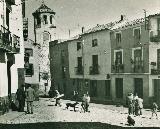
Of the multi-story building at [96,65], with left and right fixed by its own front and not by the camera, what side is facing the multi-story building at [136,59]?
left

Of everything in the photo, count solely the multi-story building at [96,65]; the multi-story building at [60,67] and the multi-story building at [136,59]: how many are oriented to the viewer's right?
0

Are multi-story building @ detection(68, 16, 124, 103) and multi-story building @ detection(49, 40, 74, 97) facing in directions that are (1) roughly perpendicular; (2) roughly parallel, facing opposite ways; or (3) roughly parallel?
roughly parallel

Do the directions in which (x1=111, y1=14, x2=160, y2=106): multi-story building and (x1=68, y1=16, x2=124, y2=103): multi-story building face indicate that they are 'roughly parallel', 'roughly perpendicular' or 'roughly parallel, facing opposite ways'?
roughly parallel

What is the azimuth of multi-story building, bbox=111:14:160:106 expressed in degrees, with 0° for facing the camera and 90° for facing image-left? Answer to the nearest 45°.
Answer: approximately 45°

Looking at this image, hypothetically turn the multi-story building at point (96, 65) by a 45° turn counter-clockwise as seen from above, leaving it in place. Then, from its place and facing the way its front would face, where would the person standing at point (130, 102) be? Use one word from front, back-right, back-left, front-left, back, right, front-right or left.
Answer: front

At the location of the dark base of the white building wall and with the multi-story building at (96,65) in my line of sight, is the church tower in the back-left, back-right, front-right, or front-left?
front-left

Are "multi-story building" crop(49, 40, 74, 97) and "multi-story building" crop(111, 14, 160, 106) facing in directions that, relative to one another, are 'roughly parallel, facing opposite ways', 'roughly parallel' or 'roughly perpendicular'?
roughly parallel

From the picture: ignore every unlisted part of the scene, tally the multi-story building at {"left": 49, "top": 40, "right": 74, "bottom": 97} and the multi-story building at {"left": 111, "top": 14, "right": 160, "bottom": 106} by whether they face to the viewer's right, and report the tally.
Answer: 0

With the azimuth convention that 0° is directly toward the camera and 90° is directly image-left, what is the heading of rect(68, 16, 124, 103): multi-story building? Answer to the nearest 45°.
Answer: approximately 45°

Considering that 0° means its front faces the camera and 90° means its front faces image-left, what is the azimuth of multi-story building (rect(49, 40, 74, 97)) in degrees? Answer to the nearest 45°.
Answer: approximately 45°

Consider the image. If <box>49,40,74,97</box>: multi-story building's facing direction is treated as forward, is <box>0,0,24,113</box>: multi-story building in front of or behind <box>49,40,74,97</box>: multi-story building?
in front
